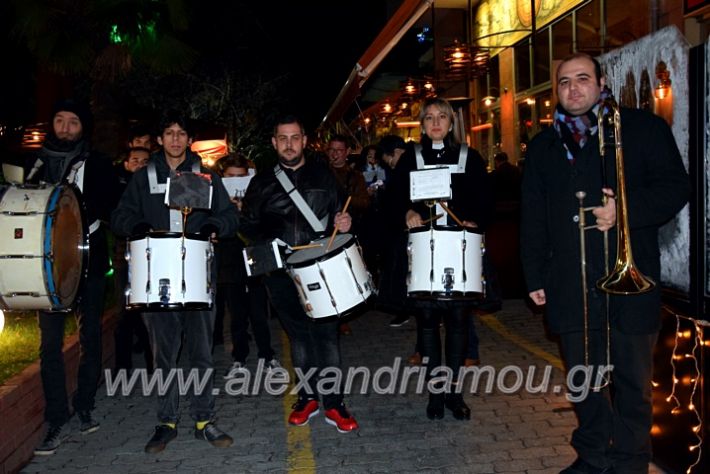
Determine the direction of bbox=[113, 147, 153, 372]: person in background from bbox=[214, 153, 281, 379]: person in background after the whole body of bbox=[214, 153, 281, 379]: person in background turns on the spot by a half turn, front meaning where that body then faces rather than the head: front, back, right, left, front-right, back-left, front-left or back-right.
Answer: left

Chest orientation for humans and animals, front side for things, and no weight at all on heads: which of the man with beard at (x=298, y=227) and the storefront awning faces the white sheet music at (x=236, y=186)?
the storefront awning

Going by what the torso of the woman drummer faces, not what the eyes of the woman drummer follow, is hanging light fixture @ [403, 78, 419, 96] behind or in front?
behind

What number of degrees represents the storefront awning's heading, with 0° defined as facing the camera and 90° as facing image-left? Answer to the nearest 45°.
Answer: approximately 90°

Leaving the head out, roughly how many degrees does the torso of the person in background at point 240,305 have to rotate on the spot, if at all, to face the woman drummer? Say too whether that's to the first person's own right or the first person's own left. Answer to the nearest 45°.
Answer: approximately 45° to the first person's own left

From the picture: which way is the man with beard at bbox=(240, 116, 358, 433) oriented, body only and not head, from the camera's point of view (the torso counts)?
toward the camera

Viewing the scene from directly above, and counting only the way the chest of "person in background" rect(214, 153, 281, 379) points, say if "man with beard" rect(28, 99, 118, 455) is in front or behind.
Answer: in front
